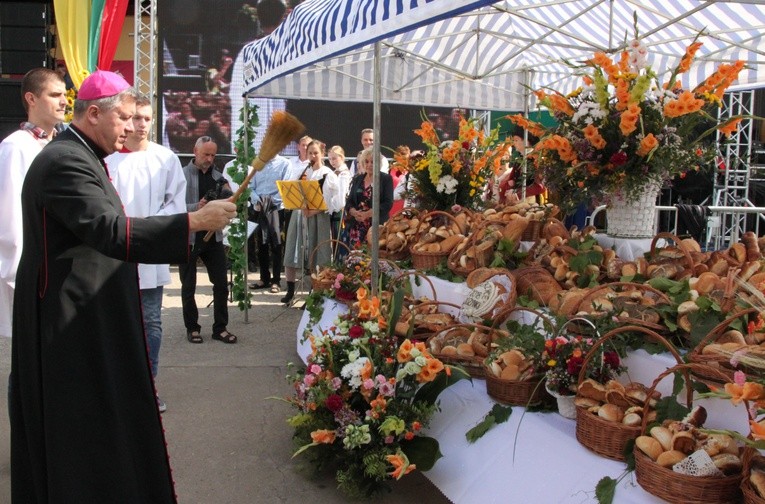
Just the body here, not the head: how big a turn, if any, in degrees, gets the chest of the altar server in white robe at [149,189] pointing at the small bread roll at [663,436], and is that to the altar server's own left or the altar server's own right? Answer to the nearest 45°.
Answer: approximately 45° to the altar server's own left

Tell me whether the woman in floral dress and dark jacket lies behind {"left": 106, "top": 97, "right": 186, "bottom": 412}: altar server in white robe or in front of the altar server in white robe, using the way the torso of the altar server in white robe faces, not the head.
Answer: behind

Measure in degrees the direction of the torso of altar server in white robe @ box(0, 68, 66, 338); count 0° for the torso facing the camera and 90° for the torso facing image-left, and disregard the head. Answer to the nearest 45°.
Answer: approximately 315°

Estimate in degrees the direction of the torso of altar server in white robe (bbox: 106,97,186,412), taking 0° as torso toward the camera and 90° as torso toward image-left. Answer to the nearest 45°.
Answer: approximately 0°

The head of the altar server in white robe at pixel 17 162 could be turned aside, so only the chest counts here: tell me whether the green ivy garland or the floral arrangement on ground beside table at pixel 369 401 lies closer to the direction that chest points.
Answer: the floral arrangement on ground beside table

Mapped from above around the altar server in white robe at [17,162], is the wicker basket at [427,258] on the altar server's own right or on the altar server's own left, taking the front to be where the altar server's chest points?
on the altar server's own left

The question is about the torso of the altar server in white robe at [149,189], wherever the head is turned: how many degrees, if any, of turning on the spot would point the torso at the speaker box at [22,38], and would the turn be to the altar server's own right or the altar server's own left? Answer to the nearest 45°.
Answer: approximately 180°

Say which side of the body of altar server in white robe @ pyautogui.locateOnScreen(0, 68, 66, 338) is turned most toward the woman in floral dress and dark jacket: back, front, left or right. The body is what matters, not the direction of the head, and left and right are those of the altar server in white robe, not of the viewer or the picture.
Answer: left

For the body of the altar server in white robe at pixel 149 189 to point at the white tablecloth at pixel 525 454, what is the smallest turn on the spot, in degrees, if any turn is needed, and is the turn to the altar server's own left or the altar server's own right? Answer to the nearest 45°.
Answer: approximately 45° to the altar server's own left
